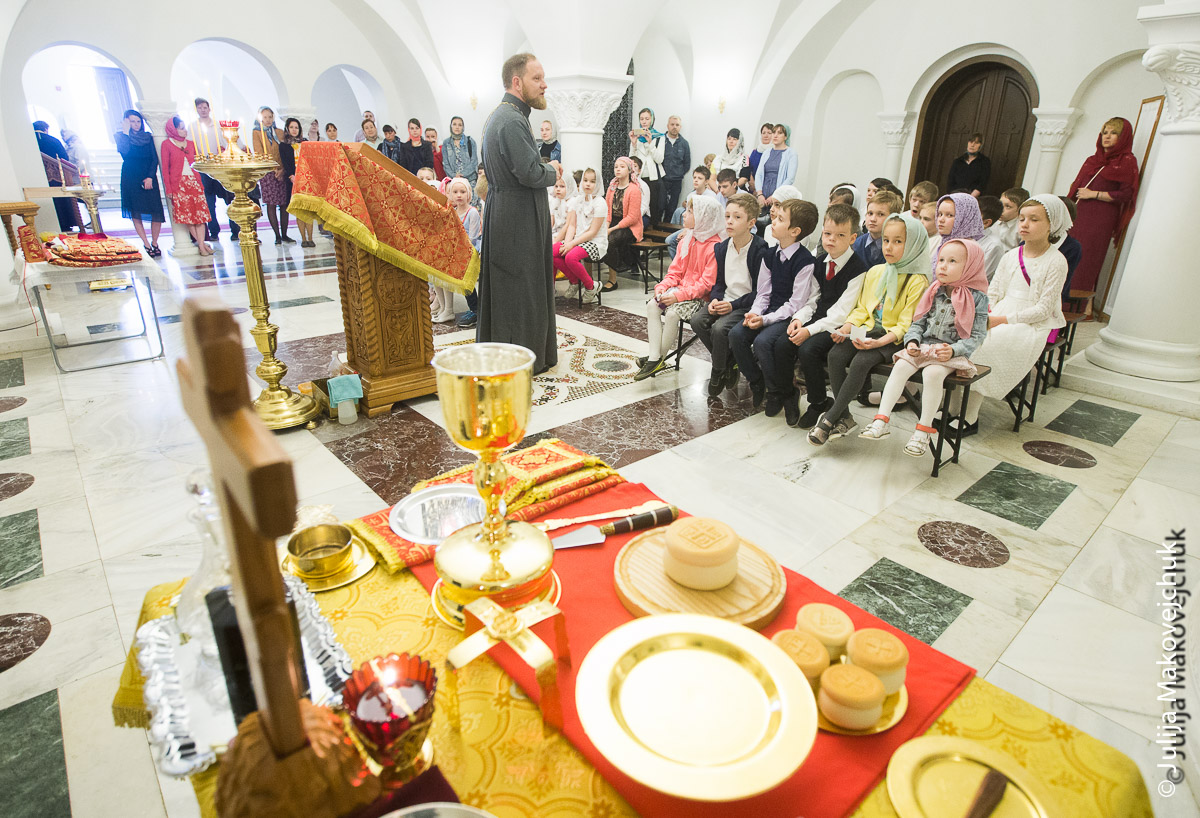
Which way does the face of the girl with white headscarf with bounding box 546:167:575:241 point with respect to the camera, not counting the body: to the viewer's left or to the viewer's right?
to the viewer's left

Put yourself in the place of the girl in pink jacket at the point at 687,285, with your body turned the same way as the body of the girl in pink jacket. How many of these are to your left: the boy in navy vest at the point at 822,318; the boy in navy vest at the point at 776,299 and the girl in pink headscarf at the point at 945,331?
3

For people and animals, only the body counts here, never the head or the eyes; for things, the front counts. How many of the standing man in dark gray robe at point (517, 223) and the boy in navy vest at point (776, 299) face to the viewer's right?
1

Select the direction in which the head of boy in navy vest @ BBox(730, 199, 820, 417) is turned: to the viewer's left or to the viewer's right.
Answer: to the viewer's left

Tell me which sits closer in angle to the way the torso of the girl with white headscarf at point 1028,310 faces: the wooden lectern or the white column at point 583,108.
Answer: the wooden lectern

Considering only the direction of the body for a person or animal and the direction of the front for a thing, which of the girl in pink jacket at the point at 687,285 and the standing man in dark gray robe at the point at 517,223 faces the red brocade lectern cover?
the girl in pink jacket

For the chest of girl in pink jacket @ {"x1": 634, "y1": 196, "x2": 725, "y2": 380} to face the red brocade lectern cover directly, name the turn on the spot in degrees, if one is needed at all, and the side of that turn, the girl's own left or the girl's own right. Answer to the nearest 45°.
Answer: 0° — they already face it

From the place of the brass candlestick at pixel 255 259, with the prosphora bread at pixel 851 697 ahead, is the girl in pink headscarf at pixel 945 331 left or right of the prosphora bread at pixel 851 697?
left

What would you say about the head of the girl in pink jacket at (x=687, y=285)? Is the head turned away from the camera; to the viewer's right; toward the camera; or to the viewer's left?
to the viewer's left

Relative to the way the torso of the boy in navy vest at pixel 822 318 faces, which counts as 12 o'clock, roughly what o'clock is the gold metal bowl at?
The gold metal bowl is roughly at 11 o'clock from the boy in navy vest.

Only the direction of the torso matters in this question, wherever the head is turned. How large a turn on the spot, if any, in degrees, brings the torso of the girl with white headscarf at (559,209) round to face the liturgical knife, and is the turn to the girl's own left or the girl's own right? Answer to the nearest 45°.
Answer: approximately 45° to the girl's own left

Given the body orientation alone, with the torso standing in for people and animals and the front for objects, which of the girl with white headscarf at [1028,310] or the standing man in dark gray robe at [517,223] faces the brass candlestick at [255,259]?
the girl with white headscarf

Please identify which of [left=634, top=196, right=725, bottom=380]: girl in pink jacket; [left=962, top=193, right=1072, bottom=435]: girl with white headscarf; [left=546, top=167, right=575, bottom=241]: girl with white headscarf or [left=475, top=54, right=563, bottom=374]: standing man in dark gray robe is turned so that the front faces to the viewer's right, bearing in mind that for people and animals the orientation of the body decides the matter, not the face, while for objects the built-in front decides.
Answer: the standing man in dark gray robe

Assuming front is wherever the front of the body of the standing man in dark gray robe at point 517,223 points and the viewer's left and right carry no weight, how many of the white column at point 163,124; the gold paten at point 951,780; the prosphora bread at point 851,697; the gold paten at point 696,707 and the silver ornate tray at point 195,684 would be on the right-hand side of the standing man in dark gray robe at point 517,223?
4
